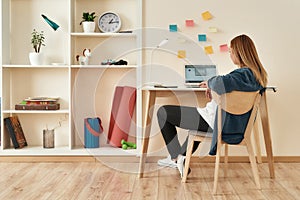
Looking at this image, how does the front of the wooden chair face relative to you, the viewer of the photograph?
facing away from the viewer and to the left of the viewer

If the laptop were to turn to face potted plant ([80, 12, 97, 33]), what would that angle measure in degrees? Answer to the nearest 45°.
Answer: approximately 90° to its right

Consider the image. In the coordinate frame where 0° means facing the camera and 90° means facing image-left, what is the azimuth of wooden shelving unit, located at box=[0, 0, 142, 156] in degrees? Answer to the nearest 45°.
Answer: approximately 0°

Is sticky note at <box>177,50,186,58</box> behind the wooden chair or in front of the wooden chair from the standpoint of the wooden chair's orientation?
in front

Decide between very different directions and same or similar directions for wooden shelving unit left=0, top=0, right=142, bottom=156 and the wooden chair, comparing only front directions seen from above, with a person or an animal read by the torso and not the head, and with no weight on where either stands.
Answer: very different directions

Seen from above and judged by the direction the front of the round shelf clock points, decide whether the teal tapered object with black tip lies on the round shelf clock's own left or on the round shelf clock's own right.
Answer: on the round shelf clock's own right

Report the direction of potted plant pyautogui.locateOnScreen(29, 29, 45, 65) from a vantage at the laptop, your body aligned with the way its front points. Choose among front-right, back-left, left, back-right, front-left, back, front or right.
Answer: right

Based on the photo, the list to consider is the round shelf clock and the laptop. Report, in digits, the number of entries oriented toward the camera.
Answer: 2

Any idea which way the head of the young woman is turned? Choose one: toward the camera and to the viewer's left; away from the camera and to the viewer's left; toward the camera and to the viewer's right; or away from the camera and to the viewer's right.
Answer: away from the camera and to the viewer's left

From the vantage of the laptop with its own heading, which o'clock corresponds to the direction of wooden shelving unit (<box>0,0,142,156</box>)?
The wooden shelving unit is roughly at 3 o'clock from the laptop.

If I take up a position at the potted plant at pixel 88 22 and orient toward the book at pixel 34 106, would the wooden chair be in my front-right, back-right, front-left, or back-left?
back-left
